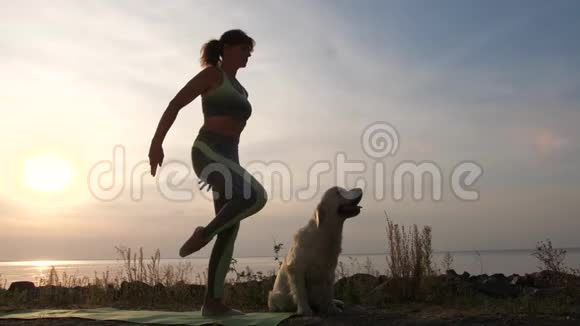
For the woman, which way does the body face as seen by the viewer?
to the viewer's right

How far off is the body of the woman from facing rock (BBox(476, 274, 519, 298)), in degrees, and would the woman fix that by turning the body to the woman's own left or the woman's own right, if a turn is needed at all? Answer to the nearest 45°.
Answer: approximately 45° to the woman's own left

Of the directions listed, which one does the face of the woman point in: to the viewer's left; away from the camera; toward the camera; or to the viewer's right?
to the viewer's right

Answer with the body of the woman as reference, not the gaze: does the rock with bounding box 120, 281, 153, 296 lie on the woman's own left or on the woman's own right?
on the woman's own left

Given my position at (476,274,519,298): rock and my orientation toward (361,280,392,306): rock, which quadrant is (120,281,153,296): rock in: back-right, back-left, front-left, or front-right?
front-right

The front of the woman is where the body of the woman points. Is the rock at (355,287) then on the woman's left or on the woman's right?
on the woman's left

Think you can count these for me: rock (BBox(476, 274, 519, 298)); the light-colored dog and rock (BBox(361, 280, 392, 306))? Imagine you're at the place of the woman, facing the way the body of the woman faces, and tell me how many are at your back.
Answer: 0
